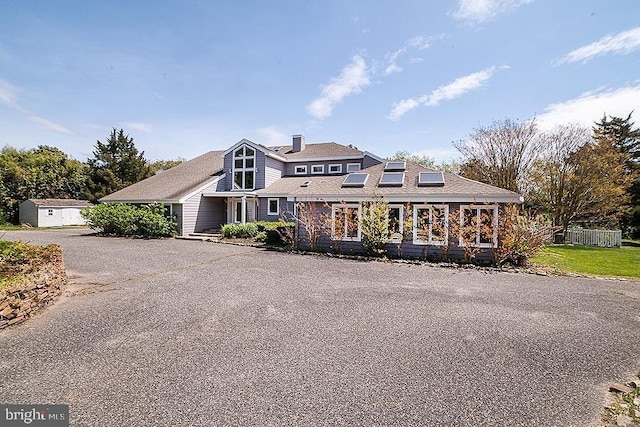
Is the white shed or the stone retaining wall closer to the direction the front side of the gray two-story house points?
the stone retaining wall

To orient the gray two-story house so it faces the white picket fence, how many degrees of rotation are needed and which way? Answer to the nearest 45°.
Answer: approximately 90° to its left

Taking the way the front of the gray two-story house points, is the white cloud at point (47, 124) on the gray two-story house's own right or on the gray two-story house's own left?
on the gray two-story house's own right

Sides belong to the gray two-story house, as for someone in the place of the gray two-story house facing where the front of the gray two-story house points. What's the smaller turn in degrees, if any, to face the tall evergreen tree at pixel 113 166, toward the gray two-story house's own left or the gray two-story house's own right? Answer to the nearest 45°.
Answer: approximately 135° to the gray two-story house's own right

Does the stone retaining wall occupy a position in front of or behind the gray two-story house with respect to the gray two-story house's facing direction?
in front

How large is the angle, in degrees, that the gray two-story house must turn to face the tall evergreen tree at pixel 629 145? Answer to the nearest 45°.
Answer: approximately 90° to its left

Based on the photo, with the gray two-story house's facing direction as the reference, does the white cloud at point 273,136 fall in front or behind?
behind

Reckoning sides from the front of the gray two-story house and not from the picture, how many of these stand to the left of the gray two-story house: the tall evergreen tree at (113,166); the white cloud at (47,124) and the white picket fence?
1

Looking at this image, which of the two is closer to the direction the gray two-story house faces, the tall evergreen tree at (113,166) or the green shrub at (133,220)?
the green shrub

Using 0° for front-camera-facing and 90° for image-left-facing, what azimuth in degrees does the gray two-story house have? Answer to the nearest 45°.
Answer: approximately 0°

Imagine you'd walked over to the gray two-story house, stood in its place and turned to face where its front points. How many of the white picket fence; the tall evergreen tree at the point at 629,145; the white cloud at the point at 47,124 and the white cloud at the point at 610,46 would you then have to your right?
1
